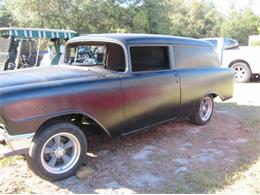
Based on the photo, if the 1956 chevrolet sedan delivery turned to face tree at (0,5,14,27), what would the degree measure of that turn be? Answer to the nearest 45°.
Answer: approximately 135° to its right

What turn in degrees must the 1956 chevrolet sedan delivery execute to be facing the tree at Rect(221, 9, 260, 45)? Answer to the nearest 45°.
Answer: approximately 180°

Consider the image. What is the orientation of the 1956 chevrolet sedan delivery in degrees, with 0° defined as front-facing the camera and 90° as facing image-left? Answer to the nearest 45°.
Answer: approximately 45°

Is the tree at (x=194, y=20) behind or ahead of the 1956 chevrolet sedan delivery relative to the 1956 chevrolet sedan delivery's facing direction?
behind

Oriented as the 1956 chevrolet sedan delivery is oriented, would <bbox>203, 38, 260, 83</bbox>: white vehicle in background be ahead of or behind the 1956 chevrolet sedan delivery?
behind
